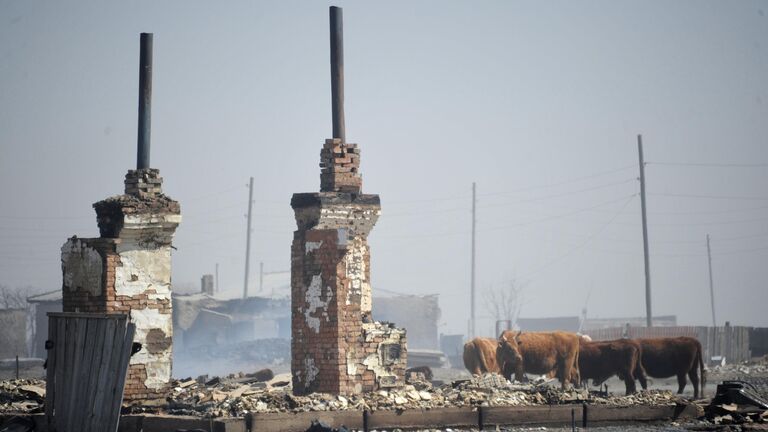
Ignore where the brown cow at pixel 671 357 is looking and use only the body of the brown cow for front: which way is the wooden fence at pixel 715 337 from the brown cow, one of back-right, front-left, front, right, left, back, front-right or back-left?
right

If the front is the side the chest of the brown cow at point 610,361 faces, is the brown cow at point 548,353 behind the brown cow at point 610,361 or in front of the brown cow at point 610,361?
in front

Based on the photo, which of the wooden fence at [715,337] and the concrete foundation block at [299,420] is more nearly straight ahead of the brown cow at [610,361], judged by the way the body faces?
the concrete foundation block

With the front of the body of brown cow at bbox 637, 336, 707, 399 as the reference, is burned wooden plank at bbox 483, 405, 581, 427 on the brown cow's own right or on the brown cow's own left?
on the brown cow's own left

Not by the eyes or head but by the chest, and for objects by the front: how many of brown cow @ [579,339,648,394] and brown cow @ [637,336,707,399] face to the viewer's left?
2

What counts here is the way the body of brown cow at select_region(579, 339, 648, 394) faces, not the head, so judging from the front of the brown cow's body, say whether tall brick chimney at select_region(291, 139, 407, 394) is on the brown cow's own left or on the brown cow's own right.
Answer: on the brown cow's own left

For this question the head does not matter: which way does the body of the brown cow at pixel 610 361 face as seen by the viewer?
to the viewer's left

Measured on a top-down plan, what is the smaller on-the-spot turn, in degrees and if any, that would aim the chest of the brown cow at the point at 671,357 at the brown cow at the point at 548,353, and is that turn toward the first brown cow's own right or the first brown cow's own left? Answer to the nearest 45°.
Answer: approximately 45° to the first brown cow's own left

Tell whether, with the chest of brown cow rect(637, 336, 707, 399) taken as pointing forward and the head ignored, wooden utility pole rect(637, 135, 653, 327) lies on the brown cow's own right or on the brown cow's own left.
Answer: on the brown cow's own right

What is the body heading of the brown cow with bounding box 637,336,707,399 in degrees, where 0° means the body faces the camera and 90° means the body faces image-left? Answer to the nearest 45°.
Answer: approximately 90°

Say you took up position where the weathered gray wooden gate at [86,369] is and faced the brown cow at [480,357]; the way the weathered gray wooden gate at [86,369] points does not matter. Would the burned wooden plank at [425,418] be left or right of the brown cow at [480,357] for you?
right
